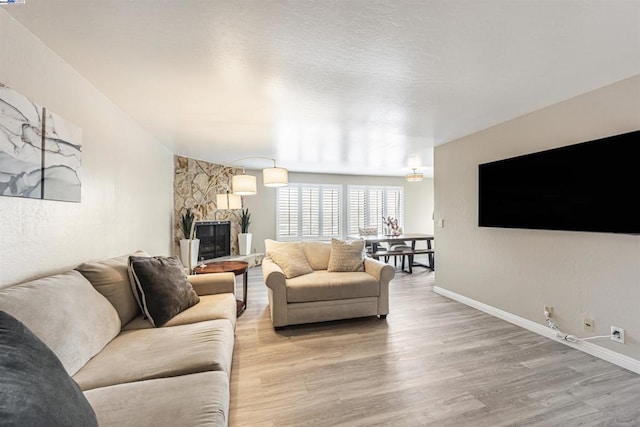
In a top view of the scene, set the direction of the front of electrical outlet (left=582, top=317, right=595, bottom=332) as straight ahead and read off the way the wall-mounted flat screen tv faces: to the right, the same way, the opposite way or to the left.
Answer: the same way

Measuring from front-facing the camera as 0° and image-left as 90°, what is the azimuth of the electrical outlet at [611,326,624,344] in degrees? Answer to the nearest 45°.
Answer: approximately 45°

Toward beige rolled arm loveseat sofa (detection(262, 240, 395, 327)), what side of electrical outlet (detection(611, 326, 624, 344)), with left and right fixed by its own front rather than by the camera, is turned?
front

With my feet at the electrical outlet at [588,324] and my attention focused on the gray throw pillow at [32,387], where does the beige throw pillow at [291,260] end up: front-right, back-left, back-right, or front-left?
front-right

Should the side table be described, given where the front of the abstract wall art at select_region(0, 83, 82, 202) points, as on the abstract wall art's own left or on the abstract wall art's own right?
on the abstract wall art's own left

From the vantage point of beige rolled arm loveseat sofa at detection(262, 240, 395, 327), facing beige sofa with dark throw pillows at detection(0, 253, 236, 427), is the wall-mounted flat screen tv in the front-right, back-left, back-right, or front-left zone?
back-left

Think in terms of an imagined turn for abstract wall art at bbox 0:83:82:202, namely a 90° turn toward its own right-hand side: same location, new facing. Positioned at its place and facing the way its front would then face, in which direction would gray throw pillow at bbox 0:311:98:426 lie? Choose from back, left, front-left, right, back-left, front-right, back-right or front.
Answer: front-left

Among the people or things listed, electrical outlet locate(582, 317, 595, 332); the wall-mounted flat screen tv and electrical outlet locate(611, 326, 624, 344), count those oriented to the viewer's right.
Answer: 0

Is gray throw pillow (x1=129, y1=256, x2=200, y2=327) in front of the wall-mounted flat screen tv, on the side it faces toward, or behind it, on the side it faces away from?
in front

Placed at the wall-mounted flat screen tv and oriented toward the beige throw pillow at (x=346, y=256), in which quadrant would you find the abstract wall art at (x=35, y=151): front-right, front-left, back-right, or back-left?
front-left

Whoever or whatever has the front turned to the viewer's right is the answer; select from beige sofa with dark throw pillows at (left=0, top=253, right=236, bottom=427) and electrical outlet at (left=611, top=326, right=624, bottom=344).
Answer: the beige sofa with dark throw pillows

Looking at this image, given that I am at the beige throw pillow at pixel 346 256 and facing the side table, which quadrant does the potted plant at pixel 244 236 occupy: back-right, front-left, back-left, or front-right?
front-right

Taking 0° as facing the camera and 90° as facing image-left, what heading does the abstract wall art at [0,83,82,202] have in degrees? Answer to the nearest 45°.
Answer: approximately 315°

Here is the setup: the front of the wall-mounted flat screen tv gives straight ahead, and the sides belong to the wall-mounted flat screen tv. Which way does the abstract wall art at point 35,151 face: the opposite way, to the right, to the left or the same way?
the opposite way

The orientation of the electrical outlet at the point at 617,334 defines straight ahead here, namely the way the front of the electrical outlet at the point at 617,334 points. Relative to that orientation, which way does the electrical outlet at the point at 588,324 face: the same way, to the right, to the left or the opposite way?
the same way

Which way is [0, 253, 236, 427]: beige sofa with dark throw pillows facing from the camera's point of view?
to the viewer's right

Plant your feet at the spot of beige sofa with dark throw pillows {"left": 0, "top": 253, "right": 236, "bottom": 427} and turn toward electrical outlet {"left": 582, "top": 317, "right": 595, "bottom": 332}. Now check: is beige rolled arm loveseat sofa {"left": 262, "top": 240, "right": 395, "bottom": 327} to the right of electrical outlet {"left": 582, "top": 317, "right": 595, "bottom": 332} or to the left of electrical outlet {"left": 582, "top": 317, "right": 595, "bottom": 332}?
left

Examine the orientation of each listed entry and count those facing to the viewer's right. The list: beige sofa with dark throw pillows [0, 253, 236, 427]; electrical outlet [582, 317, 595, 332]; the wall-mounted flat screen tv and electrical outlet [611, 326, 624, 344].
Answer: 1
